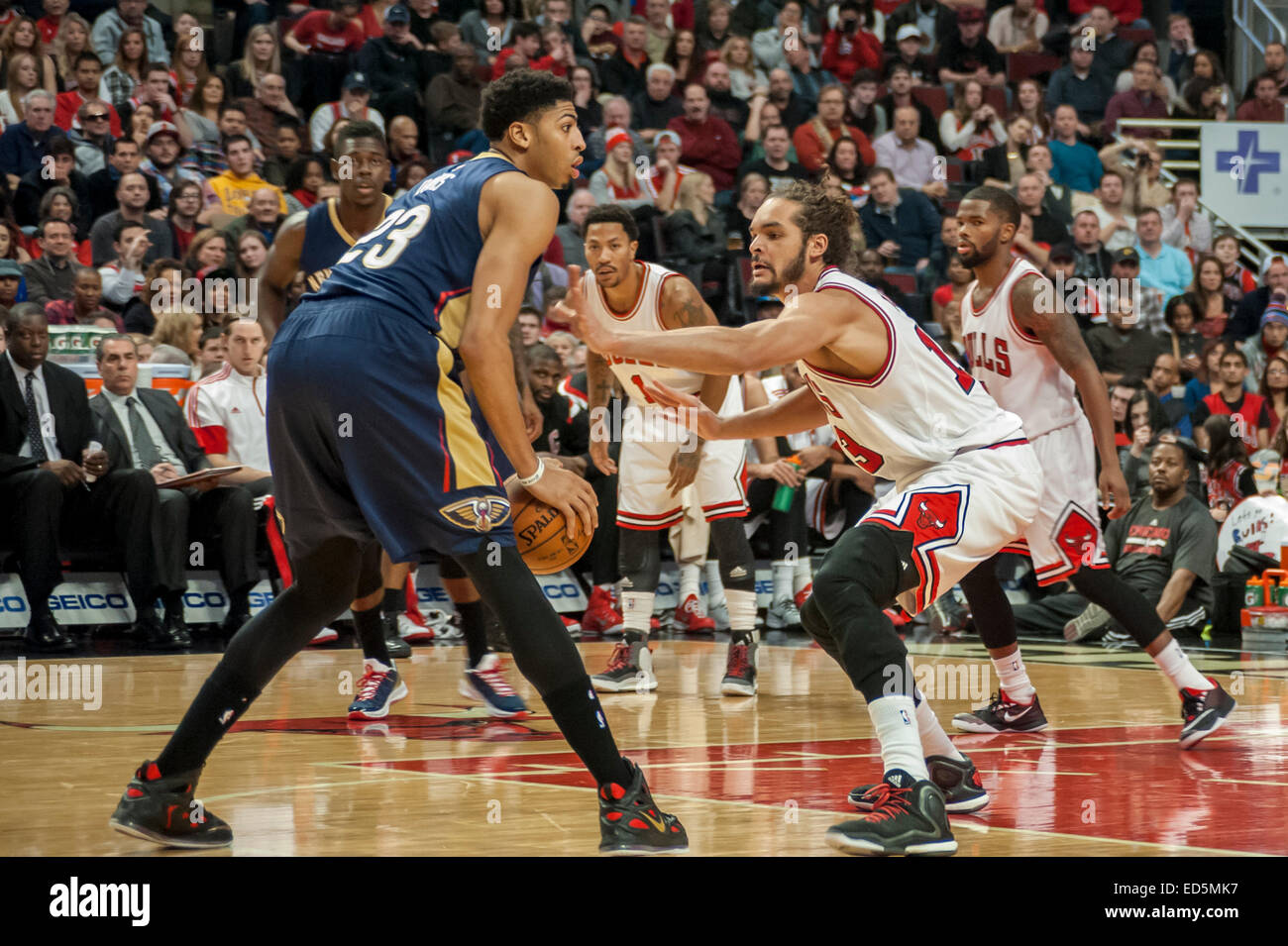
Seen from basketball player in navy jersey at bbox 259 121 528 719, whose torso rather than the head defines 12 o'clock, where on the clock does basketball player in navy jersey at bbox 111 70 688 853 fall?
basketball player in navy jersey at bbox 111 70 688 853 is roughly at 12 o'clock from basketball player in navy jersey at bbox 259 121 528 719.

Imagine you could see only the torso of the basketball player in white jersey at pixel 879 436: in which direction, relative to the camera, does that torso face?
to the viewer's left

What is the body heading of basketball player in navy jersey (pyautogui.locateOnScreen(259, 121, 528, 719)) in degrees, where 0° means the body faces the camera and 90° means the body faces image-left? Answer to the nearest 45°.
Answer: approximately 0°

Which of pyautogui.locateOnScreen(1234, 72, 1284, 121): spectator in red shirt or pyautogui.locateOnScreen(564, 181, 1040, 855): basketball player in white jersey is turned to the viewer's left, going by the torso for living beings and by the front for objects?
the basketball player in white jersey

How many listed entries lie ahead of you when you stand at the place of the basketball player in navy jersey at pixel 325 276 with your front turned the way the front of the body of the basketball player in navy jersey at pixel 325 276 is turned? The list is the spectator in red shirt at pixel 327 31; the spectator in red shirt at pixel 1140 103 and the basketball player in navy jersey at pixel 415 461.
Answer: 1

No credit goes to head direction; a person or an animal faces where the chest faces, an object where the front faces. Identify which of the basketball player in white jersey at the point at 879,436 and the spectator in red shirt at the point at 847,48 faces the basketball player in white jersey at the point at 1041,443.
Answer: the spectator in red shirt

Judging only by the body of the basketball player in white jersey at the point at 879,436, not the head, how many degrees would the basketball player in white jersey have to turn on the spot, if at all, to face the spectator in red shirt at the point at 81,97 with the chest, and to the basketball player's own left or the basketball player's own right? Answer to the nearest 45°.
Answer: approximately 45° to the basketball player's own right

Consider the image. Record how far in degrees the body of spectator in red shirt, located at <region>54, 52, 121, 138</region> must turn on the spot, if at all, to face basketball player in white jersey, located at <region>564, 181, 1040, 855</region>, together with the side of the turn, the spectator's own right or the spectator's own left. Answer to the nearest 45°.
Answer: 0° — they already face them
